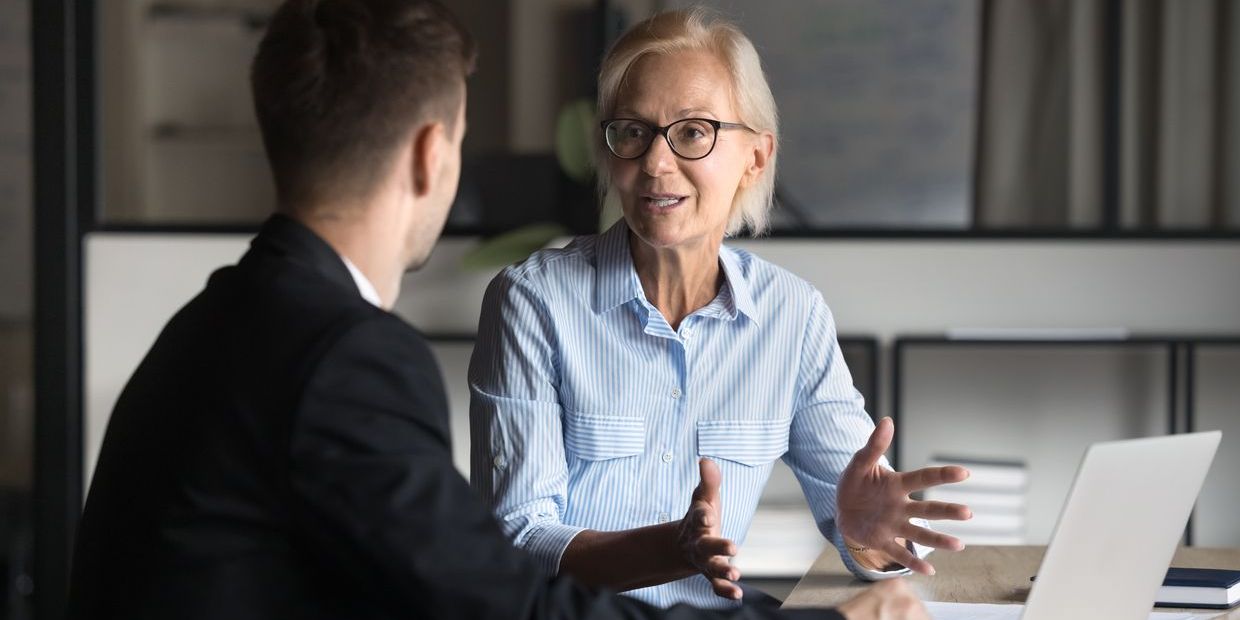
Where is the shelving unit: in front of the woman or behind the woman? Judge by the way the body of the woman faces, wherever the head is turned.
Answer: behind

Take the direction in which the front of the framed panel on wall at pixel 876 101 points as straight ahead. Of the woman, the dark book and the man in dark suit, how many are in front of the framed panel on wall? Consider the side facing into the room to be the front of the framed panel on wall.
3

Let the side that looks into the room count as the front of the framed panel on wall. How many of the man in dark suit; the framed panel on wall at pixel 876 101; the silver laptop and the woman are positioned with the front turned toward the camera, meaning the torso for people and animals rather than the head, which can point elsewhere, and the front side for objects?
2

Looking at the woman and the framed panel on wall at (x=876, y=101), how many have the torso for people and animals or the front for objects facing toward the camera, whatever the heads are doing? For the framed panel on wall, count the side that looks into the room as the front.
2

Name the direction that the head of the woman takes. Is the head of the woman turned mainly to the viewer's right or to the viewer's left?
to the viewer's left

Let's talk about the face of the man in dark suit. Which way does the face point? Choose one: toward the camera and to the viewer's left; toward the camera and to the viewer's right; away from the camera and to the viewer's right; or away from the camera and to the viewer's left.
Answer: away from the camera and to the viewer's right
